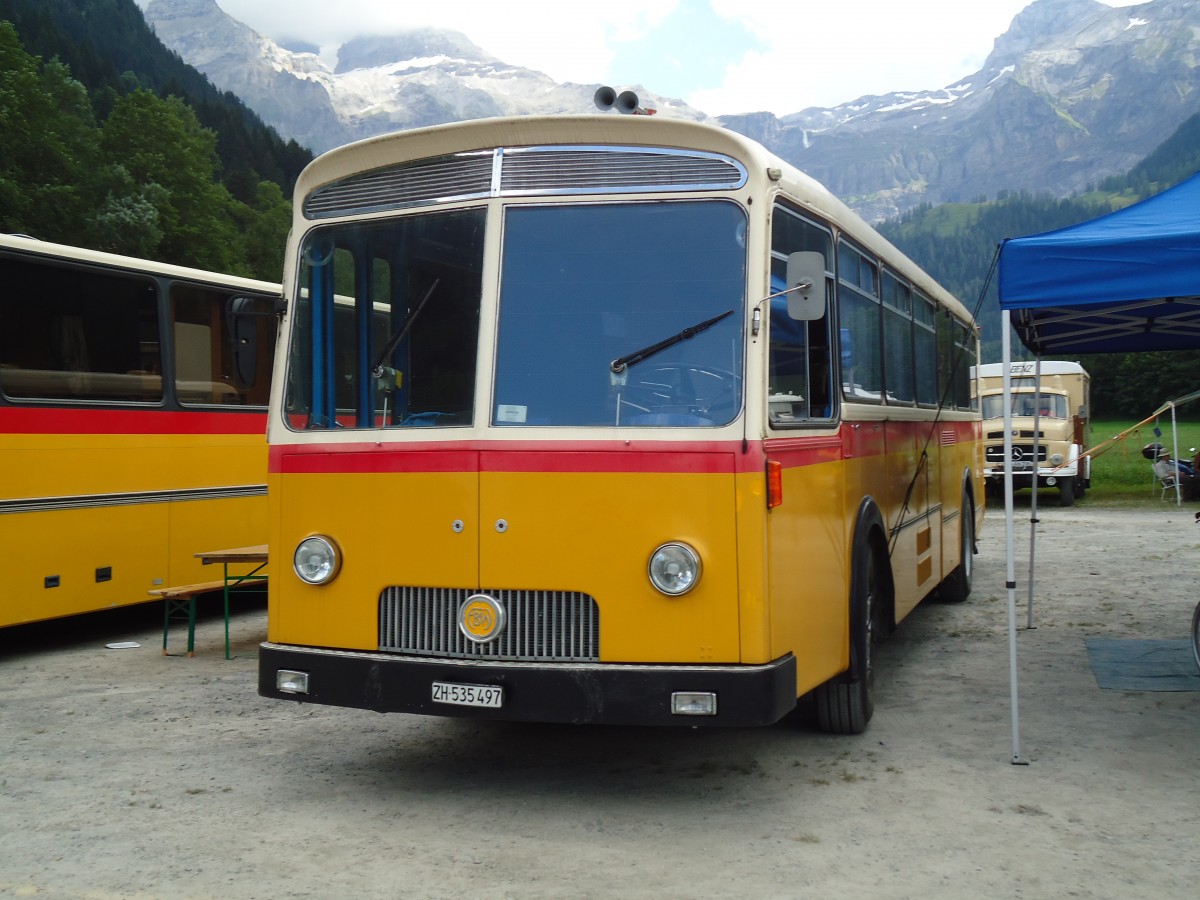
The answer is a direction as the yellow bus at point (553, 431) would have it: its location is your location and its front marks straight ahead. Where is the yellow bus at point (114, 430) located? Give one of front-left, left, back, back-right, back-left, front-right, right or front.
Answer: right

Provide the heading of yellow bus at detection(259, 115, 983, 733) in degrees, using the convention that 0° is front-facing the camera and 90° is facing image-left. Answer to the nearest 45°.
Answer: approximately 45°
